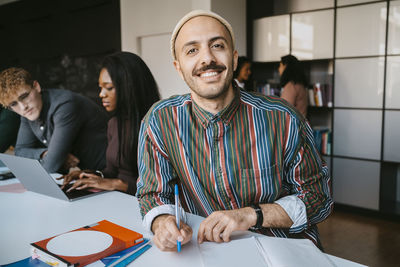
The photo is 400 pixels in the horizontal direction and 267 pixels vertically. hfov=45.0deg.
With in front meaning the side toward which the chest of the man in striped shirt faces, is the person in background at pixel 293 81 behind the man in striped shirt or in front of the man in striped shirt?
behind

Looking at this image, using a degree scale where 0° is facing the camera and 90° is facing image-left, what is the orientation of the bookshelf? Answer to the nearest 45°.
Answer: approximately 45°

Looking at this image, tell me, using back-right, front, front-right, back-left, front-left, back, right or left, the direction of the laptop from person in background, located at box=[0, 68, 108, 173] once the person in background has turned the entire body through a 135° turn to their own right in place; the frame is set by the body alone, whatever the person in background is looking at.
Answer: back

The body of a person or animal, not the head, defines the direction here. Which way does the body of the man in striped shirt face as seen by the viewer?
toward the camera

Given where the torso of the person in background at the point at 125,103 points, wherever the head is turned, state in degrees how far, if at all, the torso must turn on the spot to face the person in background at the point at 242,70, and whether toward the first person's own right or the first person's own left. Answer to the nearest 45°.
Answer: approximately 135° to the first person's own right

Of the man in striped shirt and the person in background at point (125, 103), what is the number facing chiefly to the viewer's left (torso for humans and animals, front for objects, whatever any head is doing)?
1

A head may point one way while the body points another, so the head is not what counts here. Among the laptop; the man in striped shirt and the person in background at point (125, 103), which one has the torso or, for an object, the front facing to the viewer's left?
the person in background

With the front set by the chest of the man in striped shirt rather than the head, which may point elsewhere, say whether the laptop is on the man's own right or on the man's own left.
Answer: on the man's own right

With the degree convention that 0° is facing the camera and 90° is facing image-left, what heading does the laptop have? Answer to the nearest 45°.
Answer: approximately 225°

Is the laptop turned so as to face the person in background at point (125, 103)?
yes

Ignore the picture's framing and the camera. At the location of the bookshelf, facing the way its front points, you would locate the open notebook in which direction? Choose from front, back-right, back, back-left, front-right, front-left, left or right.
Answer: front-left

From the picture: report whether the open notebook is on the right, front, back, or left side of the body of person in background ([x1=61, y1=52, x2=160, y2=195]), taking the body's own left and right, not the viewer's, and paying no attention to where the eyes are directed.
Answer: left
